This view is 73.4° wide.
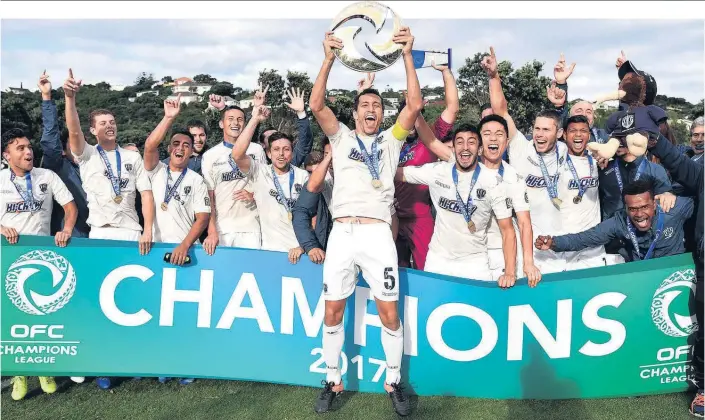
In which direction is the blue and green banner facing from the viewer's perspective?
toward the camera

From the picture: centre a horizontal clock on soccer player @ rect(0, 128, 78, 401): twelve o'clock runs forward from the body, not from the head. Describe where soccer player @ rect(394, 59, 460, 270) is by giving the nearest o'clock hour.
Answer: soccer player @ rect(394, 59, 460, 270) is roughly at 10 o'clock from soccer player @ rect(0, 128, 78, 401).

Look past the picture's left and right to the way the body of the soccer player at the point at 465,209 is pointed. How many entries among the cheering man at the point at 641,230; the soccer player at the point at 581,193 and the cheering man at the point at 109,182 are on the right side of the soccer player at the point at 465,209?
1

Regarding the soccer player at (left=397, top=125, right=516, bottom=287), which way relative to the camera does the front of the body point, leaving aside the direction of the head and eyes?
toward the camera

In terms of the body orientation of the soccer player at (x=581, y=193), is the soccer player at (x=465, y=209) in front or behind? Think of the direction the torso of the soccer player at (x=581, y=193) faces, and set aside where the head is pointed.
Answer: in front

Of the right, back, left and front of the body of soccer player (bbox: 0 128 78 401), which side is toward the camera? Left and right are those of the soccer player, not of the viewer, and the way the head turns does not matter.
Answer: front

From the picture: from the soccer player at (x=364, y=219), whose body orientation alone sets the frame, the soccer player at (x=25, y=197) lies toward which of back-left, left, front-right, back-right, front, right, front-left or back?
right

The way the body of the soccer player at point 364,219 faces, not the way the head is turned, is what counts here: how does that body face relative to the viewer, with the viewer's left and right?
facing the viewer
